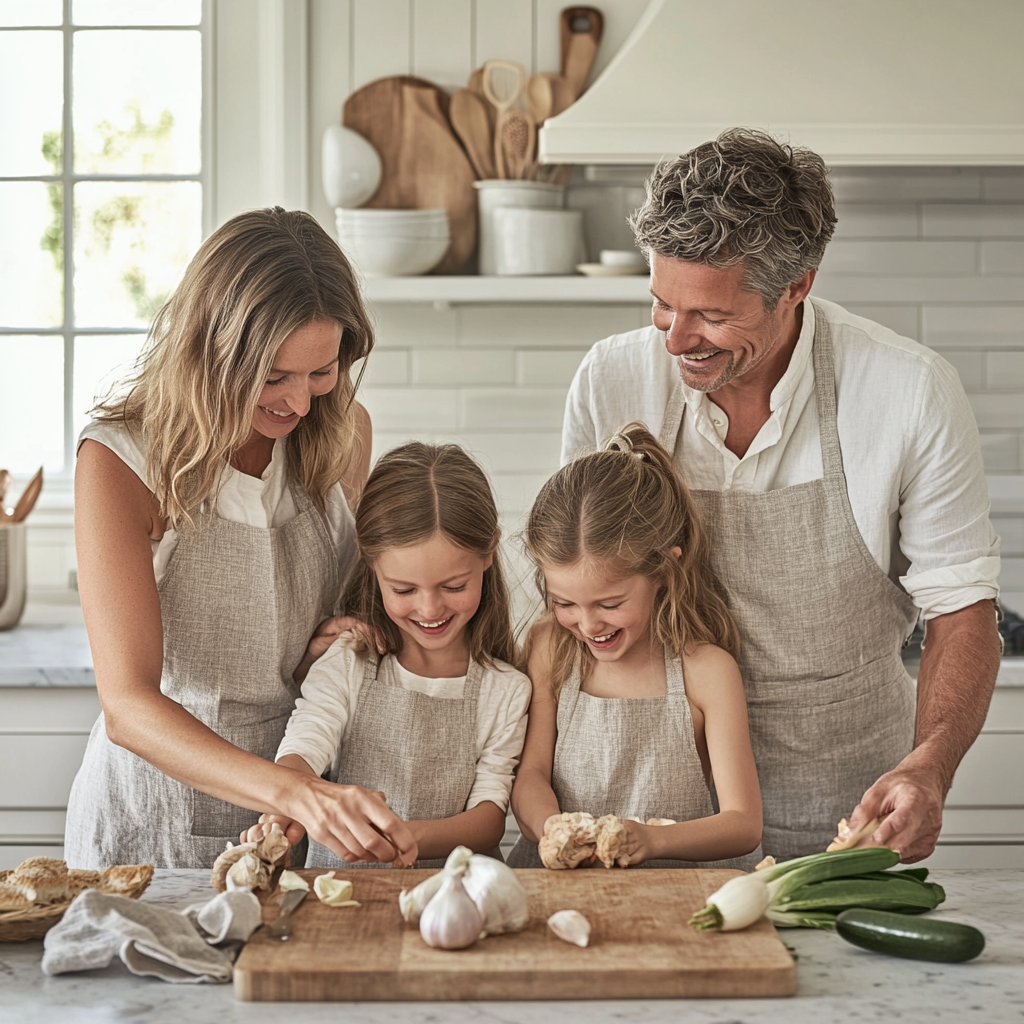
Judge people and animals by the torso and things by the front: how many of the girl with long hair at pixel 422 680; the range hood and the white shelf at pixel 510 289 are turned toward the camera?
3

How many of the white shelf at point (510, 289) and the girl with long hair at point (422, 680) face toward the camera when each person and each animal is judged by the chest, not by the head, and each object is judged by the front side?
2

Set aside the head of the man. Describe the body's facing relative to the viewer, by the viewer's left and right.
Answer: facing the viewer and to the left of the viewer

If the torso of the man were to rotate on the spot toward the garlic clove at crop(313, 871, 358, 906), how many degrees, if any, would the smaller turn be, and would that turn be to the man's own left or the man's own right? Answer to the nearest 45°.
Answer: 0° — they already face it

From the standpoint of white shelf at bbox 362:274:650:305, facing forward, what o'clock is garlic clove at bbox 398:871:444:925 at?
The garlic clove is roughly at 12 o'clock from the white shelf.

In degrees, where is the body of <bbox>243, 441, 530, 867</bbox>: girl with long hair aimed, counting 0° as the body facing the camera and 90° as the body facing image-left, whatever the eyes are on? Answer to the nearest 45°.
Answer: approximately 0°

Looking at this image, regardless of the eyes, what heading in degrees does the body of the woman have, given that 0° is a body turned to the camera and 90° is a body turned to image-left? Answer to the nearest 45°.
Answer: approximately 315°
